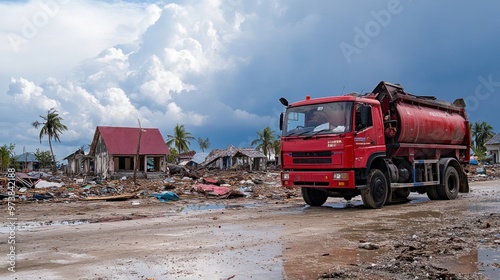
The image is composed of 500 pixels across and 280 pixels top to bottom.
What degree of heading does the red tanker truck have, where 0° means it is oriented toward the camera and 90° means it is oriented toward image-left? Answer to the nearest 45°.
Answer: approximately 45°

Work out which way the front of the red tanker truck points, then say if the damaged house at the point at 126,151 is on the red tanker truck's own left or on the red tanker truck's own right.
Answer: on the red tanker truck's own right
